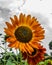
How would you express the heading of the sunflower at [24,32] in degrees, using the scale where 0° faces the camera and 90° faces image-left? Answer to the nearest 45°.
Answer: approximately 0°
